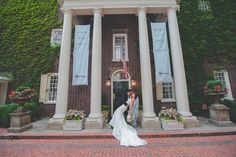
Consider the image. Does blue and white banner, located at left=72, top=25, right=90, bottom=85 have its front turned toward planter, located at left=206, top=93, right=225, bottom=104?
no

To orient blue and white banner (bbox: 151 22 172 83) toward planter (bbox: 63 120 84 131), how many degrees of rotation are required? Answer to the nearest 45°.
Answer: approximately 90° to its right

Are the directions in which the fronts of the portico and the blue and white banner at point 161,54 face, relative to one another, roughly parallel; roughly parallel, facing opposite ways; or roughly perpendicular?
roughly parallel

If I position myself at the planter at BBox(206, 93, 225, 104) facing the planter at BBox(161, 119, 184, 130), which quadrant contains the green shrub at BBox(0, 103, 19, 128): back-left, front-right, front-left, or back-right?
front-right

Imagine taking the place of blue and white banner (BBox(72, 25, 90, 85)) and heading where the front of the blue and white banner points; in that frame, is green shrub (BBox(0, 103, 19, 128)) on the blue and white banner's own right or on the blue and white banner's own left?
on the blue and white banner's own right

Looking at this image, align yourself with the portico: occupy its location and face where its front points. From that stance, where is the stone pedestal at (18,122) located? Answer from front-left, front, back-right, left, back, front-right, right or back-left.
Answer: right

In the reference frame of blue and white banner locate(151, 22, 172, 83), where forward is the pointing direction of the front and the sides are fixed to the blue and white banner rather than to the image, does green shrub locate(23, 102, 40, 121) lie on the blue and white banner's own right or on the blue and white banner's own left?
on the blue and white banner's own right

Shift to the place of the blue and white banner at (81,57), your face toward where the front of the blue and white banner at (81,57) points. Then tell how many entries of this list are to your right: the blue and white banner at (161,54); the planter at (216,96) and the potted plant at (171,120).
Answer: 0

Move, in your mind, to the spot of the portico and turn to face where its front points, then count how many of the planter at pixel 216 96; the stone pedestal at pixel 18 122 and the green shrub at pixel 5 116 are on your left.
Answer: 1

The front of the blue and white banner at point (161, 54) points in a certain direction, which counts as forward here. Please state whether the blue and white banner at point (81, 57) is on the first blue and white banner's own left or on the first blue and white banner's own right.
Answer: on the first blue and white banner's own right

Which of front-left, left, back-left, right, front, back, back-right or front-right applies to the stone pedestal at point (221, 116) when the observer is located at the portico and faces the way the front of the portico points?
left

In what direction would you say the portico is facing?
toward the camera

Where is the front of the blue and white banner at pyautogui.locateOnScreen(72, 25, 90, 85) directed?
toward the camera

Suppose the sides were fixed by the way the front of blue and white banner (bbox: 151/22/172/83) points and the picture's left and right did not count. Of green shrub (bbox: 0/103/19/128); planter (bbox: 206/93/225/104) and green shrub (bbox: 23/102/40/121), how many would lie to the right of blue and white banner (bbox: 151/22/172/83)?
2
